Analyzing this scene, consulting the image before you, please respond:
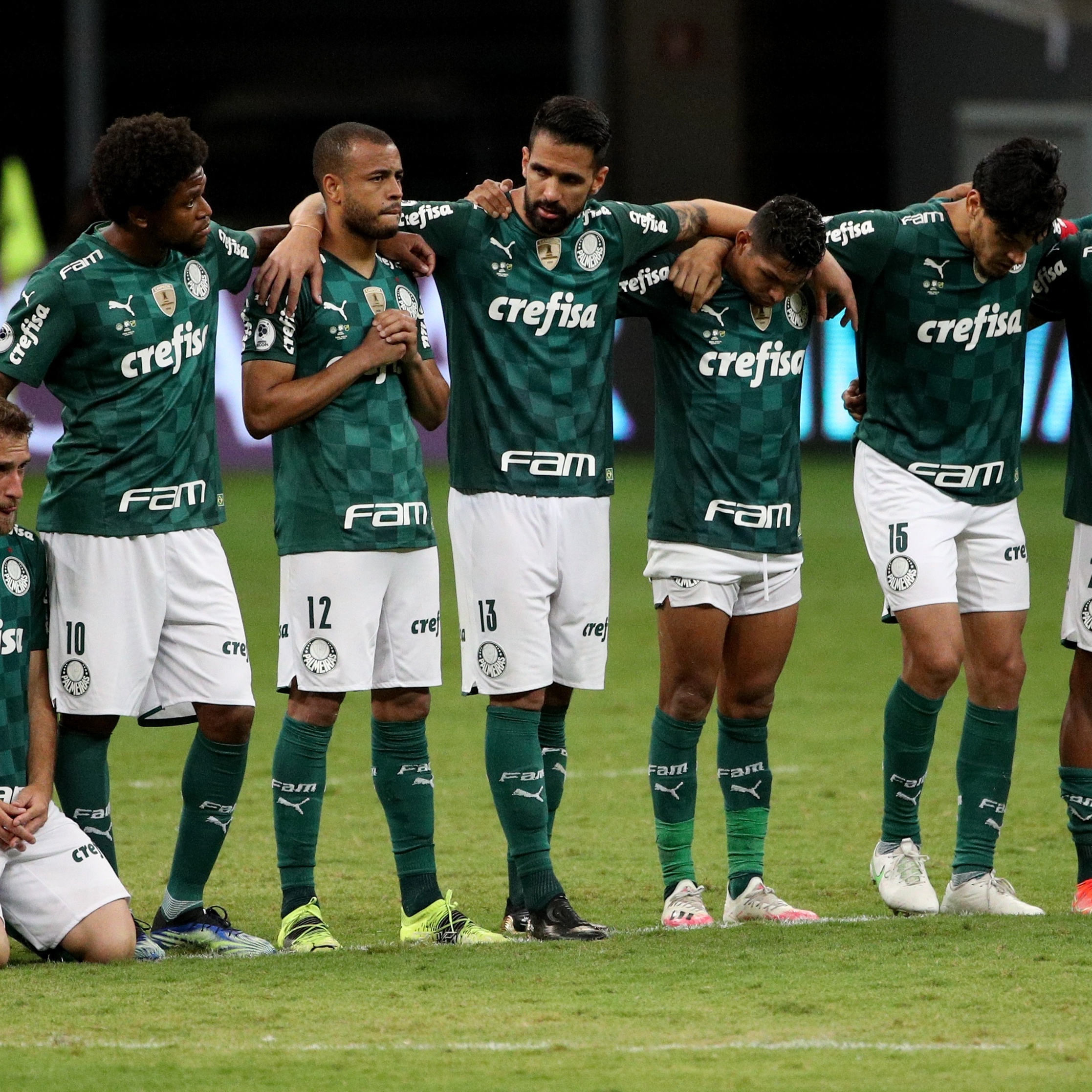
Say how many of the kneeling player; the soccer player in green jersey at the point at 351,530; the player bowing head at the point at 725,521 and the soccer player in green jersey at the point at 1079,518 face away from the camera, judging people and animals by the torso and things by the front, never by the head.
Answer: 0

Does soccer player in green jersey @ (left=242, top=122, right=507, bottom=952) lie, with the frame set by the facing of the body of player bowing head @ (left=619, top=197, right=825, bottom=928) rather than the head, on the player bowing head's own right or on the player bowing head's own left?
on the player bowing head's own right

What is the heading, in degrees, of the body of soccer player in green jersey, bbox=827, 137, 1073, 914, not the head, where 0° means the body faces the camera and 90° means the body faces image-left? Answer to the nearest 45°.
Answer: approximately 315°

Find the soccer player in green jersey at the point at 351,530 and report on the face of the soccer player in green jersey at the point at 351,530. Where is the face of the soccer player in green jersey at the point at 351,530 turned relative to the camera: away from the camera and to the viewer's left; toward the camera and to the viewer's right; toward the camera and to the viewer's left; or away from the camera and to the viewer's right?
toward the camera and to the viewer's right

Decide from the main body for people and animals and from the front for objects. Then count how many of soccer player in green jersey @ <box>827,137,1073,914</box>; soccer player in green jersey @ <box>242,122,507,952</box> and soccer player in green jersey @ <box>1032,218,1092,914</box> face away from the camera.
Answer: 0

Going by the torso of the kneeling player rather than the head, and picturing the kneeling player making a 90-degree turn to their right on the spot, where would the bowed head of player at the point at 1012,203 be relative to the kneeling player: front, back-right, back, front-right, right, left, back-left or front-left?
back-left

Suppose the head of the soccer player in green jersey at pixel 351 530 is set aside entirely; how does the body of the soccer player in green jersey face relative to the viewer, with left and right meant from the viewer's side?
facing the viewer and to the right of the viewer

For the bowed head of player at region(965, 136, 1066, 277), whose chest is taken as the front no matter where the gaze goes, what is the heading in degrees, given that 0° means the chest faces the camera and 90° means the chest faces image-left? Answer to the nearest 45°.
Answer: approximately 315°

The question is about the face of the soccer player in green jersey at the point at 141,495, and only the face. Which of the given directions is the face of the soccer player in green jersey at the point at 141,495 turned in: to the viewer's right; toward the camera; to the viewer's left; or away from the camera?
to the viewer's right

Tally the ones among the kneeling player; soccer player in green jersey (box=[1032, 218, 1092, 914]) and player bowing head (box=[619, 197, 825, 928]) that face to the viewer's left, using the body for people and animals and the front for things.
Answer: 0
